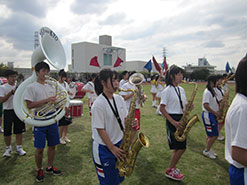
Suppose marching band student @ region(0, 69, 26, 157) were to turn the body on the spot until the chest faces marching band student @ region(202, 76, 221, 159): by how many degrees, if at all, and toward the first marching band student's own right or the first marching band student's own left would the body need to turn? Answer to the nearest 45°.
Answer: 0° — they already face them

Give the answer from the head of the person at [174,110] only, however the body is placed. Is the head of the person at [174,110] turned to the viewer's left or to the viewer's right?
to the viewer's right
